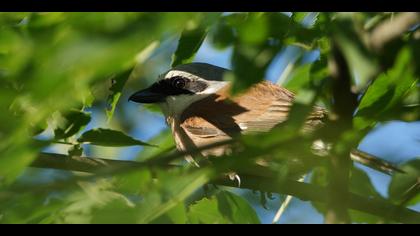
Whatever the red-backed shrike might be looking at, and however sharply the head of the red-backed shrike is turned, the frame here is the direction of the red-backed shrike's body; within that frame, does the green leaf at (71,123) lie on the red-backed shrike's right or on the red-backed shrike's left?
on the red-backed shrike's left

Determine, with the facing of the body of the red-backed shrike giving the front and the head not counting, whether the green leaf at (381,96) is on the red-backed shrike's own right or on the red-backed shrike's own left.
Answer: on the red-backed shrike's own left

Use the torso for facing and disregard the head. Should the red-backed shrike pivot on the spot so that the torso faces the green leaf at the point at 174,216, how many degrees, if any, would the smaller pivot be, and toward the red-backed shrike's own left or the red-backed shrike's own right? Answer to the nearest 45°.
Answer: approximately 90° to the red-backed shrike's own left

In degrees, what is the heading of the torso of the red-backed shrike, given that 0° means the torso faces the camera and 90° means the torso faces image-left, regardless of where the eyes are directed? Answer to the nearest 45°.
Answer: approximately 90°

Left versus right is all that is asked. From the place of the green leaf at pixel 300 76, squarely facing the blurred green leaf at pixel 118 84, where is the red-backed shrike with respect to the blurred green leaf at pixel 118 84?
right
